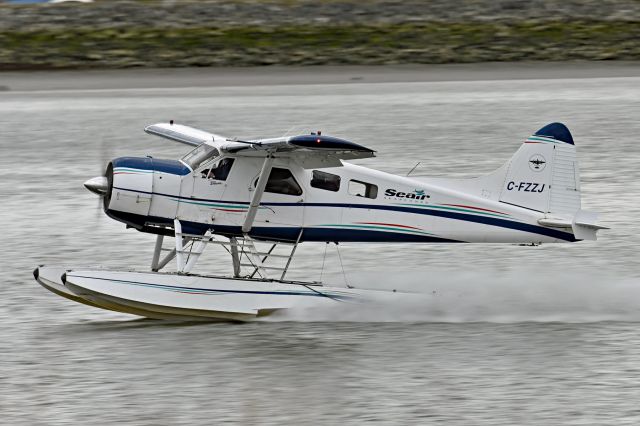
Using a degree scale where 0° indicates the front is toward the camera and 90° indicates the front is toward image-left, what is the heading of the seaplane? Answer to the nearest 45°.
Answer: approximately 90°
